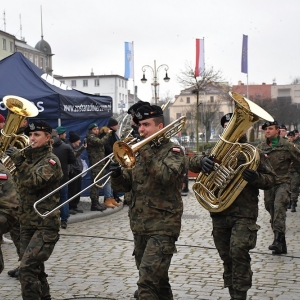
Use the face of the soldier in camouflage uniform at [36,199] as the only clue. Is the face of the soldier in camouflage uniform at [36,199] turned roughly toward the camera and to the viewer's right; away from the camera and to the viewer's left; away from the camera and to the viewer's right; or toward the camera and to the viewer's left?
toward the camera and to the viewer's left

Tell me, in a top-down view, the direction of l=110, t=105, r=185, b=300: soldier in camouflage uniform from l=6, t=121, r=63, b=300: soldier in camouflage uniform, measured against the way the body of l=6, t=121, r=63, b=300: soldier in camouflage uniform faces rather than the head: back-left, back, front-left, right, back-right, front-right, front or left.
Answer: left

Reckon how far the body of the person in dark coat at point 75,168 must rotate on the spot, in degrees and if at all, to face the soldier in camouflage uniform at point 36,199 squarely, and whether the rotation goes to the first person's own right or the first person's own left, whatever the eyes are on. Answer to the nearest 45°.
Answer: approximately 90° to the first person's own right

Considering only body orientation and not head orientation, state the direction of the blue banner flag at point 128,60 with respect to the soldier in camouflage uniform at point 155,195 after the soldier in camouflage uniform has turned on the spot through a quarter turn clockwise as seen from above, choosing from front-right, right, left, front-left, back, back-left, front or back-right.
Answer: front-right

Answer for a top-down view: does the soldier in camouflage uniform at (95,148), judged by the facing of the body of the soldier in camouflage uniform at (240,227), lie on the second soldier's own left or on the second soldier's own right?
on the second soldier's own right
